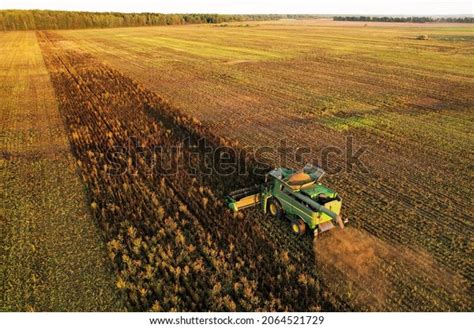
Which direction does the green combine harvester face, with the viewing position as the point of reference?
facing away from the viewer and to the left of the viewer
